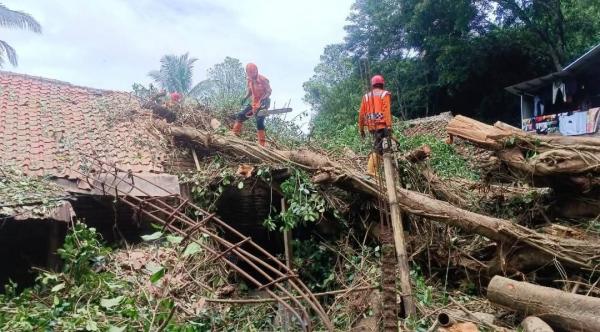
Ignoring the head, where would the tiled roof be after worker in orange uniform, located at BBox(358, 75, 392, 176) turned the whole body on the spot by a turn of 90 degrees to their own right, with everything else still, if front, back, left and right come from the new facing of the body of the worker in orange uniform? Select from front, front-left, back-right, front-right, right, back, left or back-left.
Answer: back

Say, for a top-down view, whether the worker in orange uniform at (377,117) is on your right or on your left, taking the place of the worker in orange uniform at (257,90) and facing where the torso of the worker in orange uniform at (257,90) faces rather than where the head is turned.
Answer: on your left

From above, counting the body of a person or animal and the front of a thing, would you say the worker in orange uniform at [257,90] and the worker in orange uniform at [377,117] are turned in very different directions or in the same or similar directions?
very different directions

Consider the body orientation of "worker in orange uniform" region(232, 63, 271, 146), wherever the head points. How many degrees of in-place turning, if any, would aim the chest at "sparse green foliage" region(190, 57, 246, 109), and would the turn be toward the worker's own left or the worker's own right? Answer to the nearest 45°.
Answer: approximately 135° to the worker's own right

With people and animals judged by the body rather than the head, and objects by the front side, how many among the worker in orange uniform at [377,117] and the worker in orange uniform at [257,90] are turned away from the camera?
1

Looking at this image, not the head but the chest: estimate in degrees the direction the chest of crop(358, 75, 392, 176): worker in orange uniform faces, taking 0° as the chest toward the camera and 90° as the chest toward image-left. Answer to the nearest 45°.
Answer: approximately 180°
